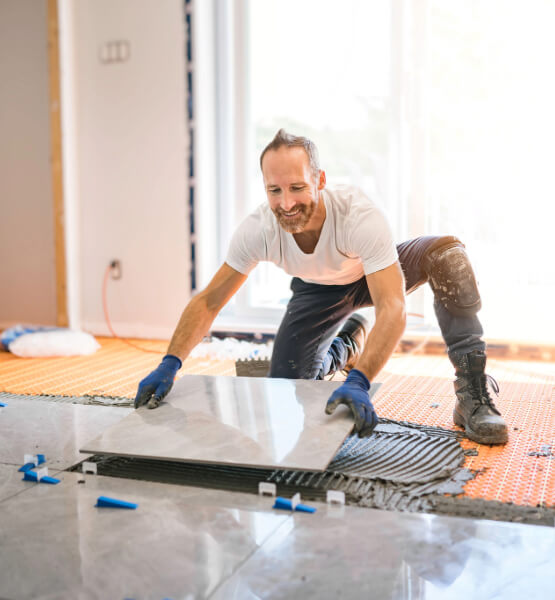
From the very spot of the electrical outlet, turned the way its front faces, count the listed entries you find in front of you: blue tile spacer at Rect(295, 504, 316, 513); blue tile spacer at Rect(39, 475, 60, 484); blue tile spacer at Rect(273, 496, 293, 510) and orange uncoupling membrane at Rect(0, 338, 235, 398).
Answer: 4

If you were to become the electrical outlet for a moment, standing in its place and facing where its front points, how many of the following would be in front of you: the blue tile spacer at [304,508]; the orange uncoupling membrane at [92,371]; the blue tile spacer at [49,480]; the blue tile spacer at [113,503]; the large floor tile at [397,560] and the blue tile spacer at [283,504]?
6

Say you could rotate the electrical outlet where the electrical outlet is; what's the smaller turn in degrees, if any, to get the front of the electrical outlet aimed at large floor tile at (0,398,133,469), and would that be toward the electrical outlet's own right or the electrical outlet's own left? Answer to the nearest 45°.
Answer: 0° — it already faces it

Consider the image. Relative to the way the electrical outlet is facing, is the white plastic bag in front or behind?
in front

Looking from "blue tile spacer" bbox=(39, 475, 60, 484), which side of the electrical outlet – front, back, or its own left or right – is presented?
front

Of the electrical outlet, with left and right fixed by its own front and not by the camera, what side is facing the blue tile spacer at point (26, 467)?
front

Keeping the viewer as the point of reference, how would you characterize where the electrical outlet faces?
facing the viewer

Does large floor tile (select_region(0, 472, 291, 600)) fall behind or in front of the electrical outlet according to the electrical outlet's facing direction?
in front

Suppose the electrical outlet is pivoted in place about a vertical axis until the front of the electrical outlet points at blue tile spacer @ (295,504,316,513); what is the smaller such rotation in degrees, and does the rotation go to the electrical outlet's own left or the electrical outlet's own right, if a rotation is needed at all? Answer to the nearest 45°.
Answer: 0° — it already faces it

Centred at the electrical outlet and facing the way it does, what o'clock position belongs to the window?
The window is roughly at 10 o'clock from the electrical outlet.

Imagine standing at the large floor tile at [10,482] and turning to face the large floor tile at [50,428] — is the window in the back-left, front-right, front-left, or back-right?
front-right

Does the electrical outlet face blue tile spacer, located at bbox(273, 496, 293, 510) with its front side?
yes

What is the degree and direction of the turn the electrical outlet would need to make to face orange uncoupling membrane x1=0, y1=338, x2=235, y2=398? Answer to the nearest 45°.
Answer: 0° — it already faces it

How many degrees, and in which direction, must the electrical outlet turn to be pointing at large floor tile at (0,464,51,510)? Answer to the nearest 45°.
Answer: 0° — it already faces it
